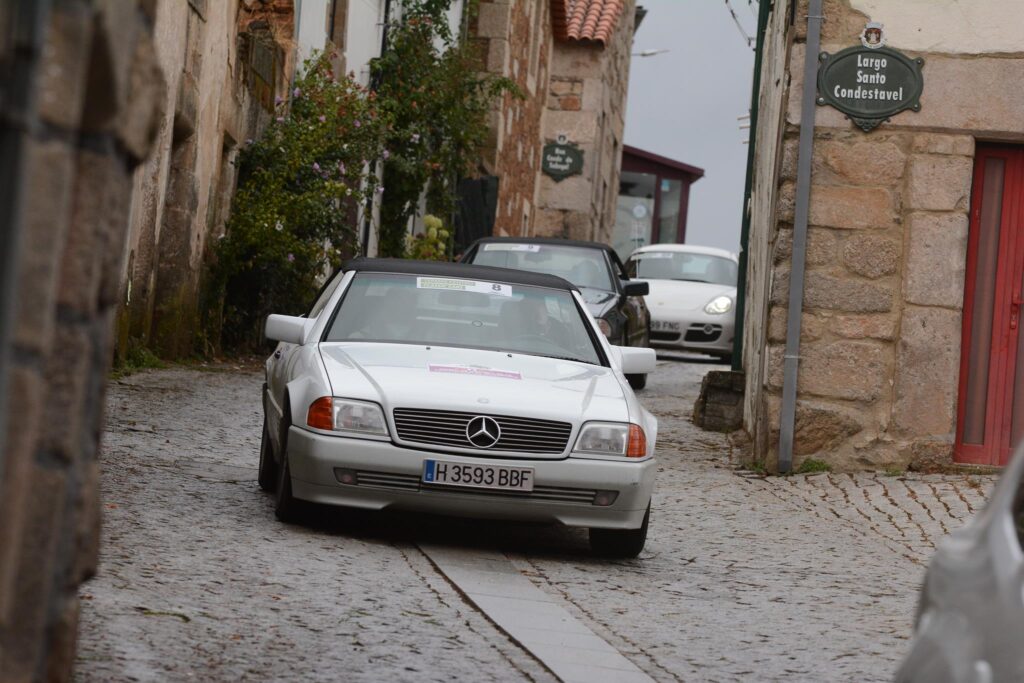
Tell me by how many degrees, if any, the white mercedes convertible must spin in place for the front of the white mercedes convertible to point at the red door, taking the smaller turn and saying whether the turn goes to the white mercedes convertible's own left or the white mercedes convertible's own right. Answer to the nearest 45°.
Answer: approximately 135° to the white mercedes convertible's own left

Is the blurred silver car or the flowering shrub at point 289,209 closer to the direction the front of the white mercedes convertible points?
the blurred silver car

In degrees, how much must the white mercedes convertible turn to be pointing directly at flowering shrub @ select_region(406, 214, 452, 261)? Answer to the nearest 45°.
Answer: approximately 180°

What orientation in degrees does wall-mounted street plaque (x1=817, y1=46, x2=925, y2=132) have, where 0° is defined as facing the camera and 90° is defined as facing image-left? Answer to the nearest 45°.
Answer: approximately 0°

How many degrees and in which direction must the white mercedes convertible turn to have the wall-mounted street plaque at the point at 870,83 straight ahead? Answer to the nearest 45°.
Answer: approximately 135° to its left

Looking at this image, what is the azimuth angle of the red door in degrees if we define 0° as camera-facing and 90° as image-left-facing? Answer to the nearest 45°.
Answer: approximately 0°

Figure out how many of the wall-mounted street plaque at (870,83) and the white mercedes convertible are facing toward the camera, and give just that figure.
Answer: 2

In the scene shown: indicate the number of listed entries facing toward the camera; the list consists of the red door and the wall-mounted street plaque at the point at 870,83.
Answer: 2

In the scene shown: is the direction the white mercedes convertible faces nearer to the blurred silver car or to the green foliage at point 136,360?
the blurred silver car
